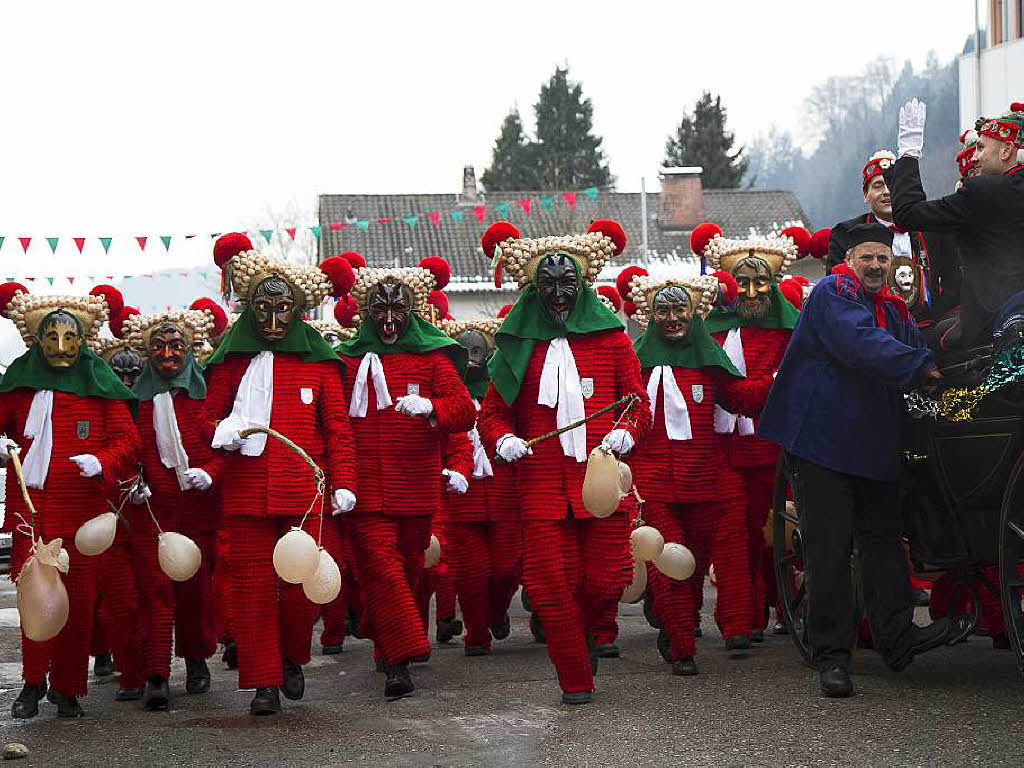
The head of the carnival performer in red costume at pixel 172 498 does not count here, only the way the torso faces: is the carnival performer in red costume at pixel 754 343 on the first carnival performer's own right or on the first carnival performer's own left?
on the first carnival performer's own left

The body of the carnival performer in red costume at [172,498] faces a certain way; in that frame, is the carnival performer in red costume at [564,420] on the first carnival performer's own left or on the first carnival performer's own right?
on the first carnival performer's own left

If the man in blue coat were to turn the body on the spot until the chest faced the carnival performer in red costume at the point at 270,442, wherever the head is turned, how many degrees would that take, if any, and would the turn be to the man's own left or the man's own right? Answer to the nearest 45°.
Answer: approximately 135° to the man's own right

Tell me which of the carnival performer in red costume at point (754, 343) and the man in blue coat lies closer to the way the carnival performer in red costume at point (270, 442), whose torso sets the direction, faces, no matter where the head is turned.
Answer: the man in blue coat

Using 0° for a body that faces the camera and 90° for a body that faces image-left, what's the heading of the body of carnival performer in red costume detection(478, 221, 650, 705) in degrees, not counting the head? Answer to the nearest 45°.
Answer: approximately 0°

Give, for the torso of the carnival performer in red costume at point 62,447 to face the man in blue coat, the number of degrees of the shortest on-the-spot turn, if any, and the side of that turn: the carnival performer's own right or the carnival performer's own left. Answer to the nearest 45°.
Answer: approximately 45° to the carnival performer's own left

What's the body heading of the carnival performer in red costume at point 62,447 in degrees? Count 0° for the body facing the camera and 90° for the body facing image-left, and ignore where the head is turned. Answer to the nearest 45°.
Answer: approximately 0°

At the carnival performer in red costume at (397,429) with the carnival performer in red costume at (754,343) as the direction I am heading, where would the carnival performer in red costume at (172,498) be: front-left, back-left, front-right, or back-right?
back-left
